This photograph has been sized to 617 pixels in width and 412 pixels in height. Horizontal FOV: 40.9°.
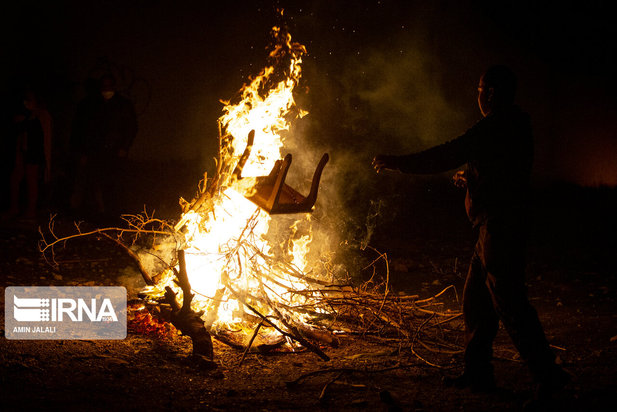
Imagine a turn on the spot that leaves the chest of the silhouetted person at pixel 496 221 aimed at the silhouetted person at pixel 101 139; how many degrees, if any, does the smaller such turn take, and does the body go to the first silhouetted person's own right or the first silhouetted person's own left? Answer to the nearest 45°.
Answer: approximately 45° to the first silhouetted person's own right

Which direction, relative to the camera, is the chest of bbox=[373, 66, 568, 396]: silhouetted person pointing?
to the viewer's left

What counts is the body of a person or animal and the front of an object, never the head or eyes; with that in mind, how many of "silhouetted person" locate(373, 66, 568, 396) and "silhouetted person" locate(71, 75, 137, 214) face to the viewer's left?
1

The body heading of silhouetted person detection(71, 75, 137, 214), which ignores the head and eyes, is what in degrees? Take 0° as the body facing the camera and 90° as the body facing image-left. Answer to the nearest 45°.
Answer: approximately 0°

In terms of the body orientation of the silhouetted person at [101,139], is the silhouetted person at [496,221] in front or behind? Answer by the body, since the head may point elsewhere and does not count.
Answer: in front

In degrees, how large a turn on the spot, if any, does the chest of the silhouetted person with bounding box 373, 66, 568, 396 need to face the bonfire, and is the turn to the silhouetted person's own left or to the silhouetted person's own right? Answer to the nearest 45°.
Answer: approximately 45° to the silhouetted person's own right
